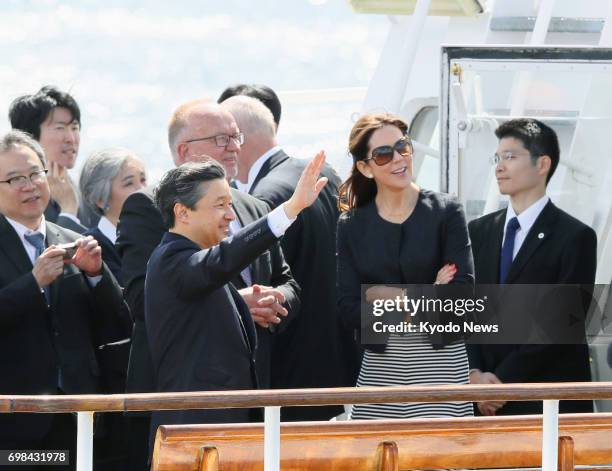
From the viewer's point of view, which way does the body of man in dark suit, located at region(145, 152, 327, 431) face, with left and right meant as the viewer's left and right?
facing to the right of the viewer

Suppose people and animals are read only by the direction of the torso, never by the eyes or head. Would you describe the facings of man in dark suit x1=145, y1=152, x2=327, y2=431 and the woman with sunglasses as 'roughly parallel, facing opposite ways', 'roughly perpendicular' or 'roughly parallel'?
roughly perpendicular

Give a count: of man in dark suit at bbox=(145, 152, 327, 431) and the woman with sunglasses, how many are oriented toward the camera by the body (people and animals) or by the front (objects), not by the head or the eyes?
1

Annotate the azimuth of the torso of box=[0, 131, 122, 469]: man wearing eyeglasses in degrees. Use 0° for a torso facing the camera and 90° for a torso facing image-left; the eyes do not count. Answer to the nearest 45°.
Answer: approximately 315°

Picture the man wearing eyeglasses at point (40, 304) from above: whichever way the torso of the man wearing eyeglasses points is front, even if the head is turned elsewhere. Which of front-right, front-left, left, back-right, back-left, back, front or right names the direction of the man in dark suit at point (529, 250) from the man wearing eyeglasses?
front-left

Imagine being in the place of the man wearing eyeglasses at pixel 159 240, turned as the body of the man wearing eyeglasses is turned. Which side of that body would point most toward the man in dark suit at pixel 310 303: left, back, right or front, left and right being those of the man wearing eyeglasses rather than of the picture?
left

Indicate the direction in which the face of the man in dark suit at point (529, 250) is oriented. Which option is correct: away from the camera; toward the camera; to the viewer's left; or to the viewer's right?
to the viewer's left

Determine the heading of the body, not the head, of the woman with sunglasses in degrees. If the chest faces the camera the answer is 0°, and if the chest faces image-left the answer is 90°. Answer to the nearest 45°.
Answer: approximately 0°

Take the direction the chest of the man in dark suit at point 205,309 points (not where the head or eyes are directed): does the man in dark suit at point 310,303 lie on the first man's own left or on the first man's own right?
on the first man's own left

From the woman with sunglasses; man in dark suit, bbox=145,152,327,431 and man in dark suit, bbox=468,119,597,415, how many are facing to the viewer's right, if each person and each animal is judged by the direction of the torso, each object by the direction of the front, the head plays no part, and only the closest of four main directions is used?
1
